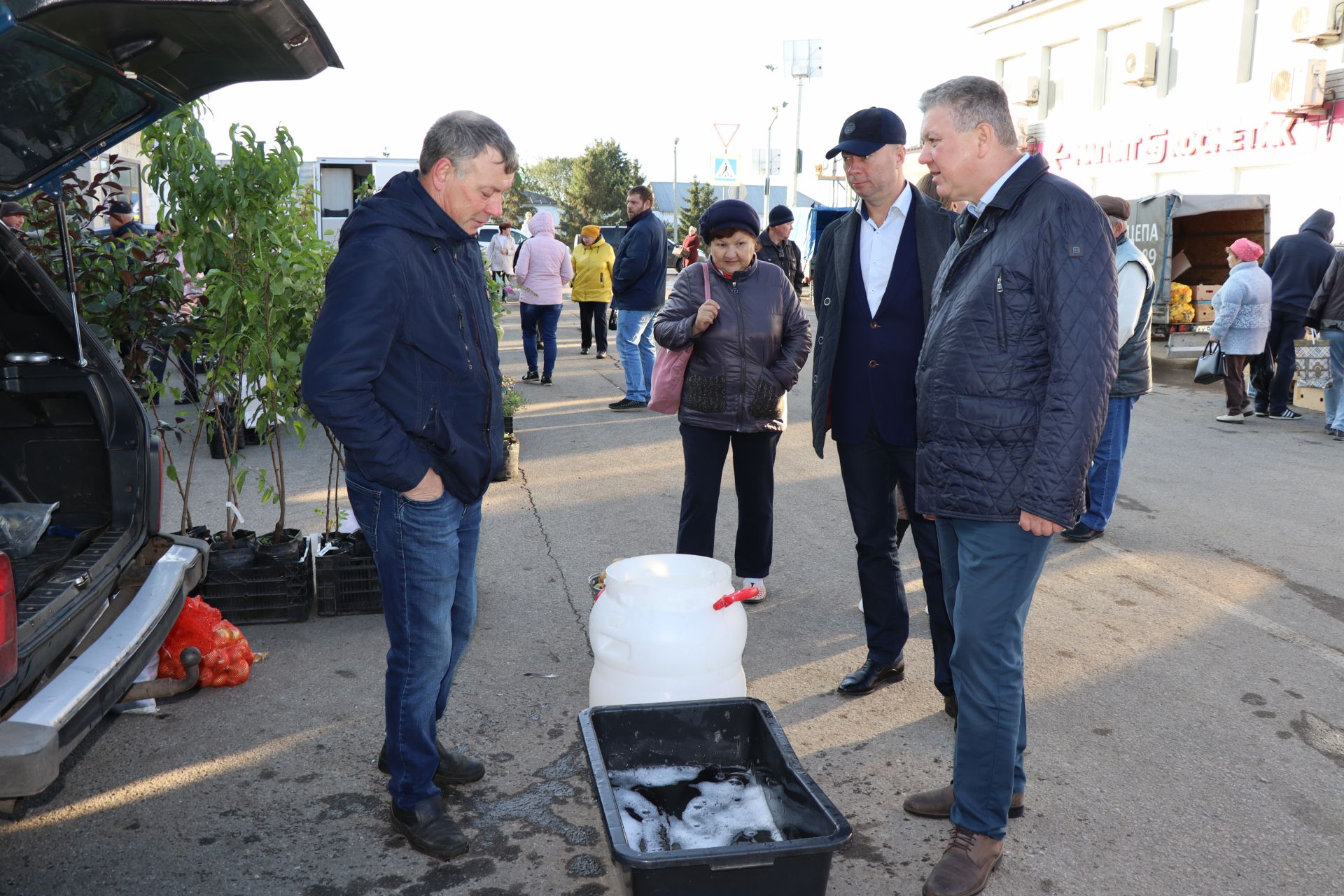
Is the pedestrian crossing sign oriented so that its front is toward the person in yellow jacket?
yes

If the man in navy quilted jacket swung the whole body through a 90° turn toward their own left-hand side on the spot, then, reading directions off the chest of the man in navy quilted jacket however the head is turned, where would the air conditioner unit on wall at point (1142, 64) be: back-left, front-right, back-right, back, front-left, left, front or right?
back-left

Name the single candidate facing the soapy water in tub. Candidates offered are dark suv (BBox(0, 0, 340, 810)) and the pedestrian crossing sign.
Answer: the pedestrian crossing sign

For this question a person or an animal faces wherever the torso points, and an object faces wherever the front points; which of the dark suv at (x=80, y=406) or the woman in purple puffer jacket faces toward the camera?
the woman in purple puffer jacket

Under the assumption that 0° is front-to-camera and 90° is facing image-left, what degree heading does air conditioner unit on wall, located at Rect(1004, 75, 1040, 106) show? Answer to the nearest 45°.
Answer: approximately 45°

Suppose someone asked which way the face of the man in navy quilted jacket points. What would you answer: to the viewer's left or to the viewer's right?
to the viewer's left

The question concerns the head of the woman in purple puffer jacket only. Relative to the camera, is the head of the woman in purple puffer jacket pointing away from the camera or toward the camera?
toward the camera

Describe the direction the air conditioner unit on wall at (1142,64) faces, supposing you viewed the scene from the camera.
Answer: facing the viewer and to the left of the viewer

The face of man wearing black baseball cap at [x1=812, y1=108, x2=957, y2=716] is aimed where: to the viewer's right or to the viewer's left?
to the viewer's left

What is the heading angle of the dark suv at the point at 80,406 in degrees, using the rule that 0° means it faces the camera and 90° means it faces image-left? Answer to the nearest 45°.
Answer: approximately 135°
